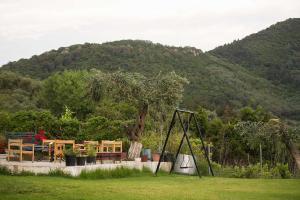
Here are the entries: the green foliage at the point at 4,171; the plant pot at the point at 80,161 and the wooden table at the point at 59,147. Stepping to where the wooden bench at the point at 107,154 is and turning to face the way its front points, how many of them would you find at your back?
0

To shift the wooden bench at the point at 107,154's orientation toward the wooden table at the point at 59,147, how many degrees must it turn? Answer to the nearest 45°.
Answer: approximately 45° to its right

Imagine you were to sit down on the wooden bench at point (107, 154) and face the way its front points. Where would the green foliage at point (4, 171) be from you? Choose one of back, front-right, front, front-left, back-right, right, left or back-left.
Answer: front-right

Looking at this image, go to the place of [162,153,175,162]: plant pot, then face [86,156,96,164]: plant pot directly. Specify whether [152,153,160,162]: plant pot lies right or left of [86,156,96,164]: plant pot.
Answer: right

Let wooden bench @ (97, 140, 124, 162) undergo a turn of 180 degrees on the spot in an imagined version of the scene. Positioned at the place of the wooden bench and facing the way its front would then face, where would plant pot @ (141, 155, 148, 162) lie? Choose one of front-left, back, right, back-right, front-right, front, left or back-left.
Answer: front-right

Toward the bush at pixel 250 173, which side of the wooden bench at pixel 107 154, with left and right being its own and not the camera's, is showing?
left

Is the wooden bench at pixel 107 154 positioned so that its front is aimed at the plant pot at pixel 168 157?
no

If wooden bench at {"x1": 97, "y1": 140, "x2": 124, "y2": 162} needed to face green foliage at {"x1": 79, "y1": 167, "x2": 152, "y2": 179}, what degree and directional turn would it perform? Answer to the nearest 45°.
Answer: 0° — it already faces it

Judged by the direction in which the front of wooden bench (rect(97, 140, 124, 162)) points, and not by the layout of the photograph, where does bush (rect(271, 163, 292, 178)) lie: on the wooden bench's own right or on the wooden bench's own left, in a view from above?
on the wooden bench's own left

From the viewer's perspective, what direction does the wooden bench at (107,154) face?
toward the camera

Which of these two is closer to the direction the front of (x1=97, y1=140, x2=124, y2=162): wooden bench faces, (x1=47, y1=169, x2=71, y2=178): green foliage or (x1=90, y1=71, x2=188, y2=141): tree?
the green foliage

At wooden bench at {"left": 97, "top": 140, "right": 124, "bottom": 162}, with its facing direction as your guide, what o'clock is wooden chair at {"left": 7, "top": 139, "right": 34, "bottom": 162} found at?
The wooden chair is roughly at 2 o'clock from the wooden bench.

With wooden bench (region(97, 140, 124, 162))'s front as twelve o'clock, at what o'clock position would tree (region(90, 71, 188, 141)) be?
The tree is roughly at 7 o'clock from the wooden bench.

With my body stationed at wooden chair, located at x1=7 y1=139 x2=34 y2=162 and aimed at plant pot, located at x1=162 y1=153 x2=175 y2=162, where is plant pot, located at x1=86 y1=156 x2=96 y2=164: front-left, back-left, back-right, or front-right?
front-right

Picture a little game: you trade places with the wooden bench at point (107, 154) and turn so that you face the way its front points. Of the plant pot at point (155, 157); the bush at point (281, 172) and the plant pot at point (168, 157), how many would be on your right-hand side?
0
